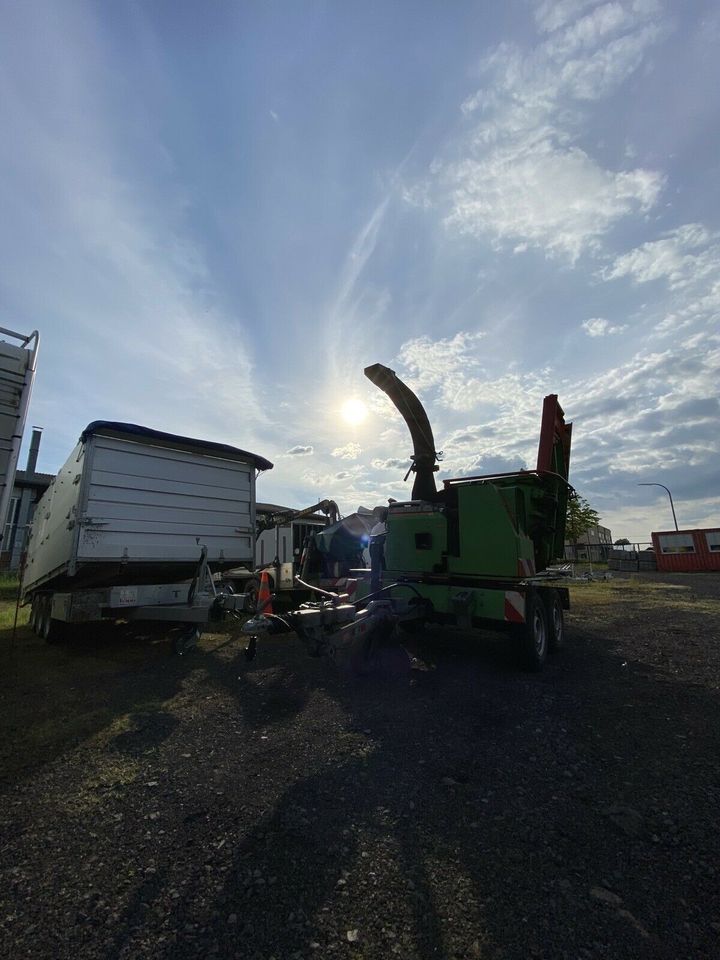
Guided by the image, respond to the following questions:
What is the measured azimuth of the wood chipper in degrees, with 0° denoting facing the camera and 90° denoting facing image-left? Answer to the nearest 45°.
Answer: approximately 45°

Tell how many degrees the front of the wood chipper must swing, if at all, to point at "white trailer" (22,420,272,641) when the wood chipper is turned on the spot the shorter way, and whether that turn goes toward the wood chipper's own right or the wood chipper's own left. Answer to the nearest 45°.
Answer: approximately 45° to the wood chipper's own right

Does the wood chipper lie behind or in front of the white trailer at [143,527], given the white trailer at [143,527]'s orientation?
in front

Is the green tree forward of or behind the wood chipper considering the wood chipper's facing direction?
behind

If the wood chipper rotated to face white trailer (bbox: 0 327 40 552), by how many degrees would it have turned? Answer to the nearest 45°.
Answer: approximately 45° to its right

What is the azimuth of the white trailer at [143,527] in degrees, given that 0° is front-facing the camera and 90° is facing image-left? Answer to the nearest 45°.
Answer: approximately 315°

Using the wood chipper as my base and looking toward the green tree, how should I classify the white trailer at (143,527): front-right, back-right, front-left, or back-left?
back-left

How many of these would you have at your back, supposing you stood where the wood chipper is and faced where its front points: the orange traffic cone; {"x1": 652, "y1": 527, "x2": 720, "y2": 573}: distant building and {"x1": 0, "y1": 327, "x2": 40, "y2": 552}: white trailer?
1
